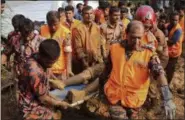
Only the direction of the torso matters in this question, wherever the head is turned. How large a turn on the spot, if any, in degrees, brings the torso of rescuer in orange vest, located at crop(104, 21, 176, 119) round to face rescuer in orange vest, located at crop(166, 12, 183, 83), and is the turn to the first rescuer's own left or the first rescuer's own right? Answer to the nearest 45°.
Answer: approximately 180°

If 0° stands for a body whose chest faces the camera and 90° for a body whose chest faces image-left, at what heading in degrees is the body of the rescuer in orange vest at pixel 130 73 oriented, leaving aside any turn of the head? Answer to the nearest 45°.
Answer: approximately 0°
